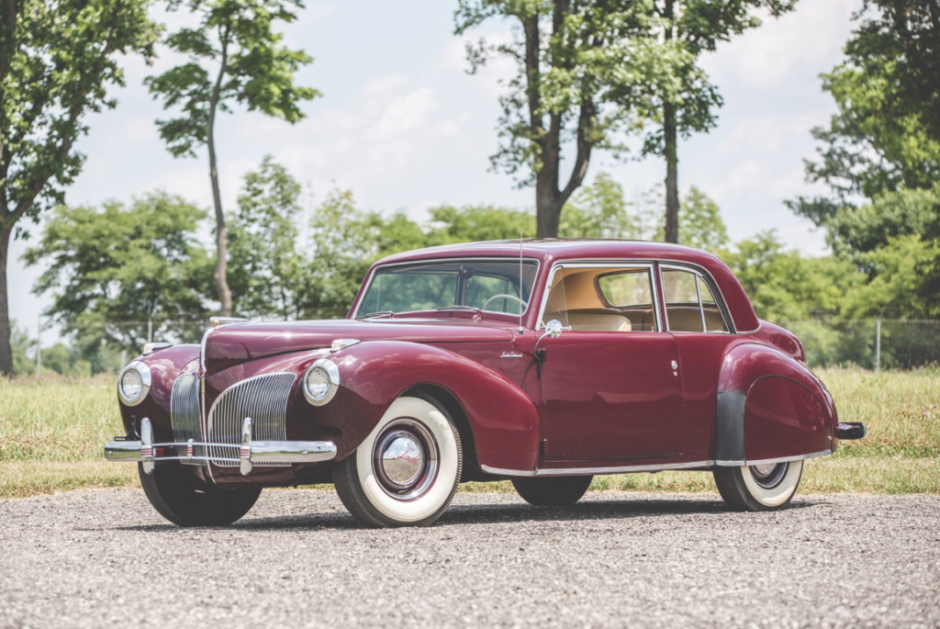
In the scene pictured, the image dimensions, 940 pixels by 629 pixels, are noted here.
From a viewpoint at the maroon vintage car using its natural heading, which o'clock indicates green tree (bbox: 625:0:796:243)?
The green tree is roughly at 5 o'clock from the maroon vintage car.

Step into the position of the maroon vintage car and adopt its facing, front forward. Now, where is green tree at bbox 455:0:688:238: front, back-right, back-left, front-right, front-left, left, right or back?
back-right

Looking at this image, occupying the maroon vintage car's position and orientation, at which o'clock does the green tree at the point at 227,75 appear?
The green tree is roughly at 4 o'clock from the maroon vintage car.

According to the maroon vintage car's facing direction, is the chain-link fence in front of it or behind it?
behind

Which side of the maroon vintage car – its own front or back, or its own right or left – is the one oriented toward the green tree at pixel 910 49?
back

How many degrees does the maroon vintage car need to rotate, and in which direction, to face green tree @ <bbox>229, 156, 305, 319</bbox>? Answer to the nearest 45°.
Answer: approximately 135° to its right

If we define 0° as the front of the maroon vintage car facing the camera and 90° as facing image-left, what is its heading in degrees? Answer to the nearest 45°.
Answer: approximately 45°

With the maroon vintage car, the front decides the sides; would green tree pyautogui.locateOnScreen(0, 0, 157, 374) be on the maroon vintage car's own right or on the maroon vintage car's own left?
on the maroon vintage car's own right
